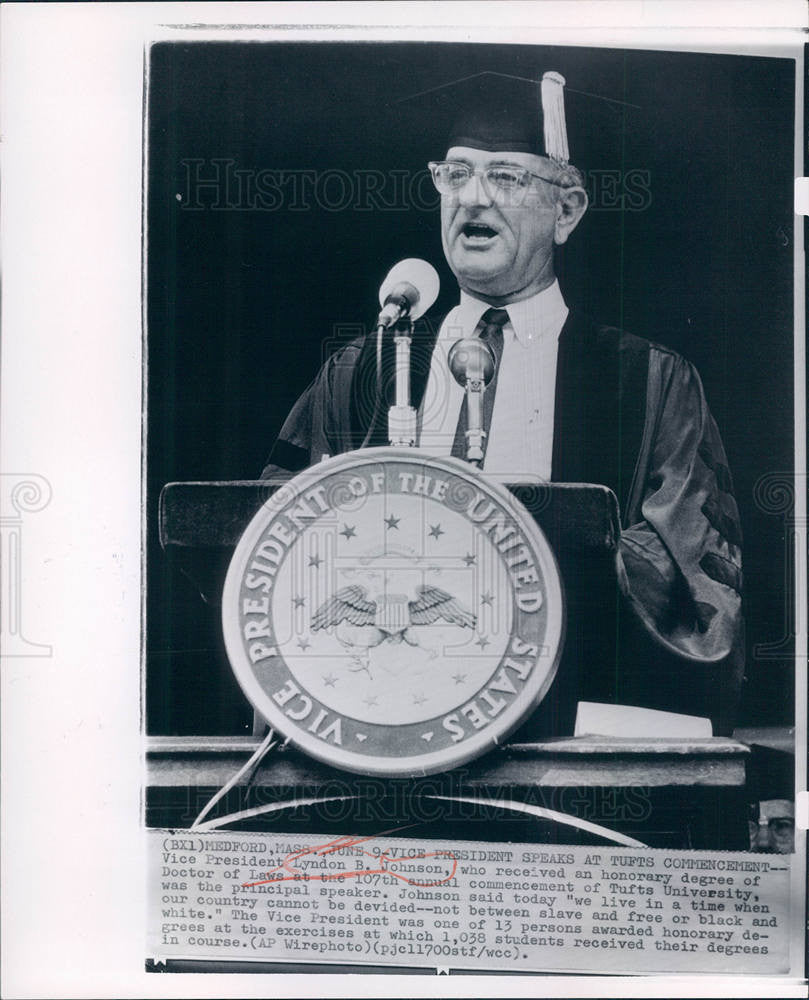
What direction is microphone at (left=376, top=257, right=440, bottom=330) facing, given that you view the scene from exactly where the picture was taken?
facing away from the viewer and to the right of the viewer

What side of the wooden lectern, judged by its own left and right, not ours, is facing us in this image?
front

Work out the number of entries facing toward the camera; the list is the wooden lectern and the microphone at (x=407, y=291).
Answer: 1

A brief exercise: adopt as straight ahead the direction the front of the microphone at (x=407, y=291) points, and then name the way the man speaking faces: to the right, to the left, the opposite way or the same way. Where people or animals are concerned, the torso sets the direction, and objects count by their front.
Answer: the opposite way

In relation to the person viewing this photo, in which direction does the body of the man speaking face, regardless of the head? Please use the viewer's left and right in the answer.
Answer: facing the viewer and to the left of the viewer
